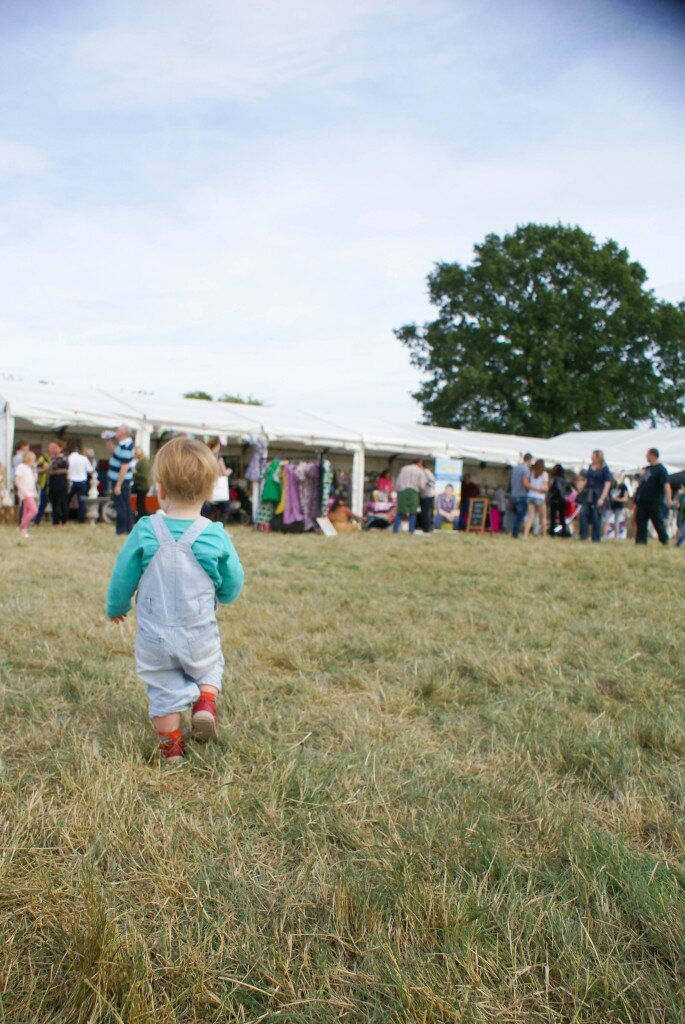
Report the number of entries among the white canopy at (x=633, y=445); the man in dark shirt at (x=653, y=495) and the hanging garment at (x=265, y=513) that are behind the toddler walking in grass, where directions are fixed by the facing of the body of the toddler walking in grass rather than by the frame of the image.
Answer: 0

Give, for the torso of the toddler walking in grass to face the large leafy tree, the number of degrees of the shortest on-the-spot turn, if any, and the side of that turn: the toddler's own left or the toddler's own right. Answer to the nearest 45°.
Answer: approximately 45° to the toddler's own right

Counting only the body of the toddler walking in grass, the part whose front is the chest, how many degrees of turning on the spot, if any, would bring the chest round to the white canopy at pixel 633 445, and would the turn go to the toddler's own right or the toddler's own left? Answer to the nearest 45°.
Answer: approximately 45° to the toddler's own right

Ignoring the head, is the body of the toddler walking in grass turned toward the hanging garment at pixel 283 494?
yes

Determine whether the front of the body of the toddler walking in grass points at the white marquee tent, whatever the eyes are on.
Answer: yes

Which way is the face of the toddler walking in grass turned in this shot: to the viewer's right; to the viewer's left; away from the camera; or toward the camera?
away from the camera

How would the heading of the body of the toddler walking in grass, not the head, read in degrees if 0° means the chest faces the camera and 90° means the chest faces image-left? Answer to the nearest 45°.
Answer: approximately 180°

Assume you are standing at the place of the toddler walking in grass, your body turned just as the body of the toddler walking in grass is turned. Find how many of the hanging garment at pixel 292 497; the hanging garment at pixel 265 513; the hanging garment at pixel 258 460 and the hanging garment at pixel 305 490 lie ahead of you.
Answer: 4

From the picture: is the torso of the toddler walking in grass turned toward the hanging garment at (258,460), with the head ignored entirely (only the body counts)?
yes

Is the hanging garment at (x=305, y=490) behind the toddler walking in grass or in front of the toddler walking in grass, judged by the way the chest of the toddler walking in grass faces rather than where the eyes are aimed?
in front

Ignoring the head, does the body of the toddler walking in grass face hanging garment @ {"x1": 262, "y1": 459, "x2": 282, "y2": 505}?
yes

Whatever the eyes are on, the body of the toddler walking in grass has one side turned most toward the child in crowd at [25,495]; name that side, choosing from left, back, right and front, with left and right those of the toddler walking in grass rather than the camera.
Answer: front

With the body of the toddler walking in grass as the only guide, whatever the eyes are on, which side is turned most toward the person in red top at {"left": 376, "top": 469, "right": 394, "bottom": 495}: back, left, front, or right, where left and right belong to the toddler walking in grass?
front
